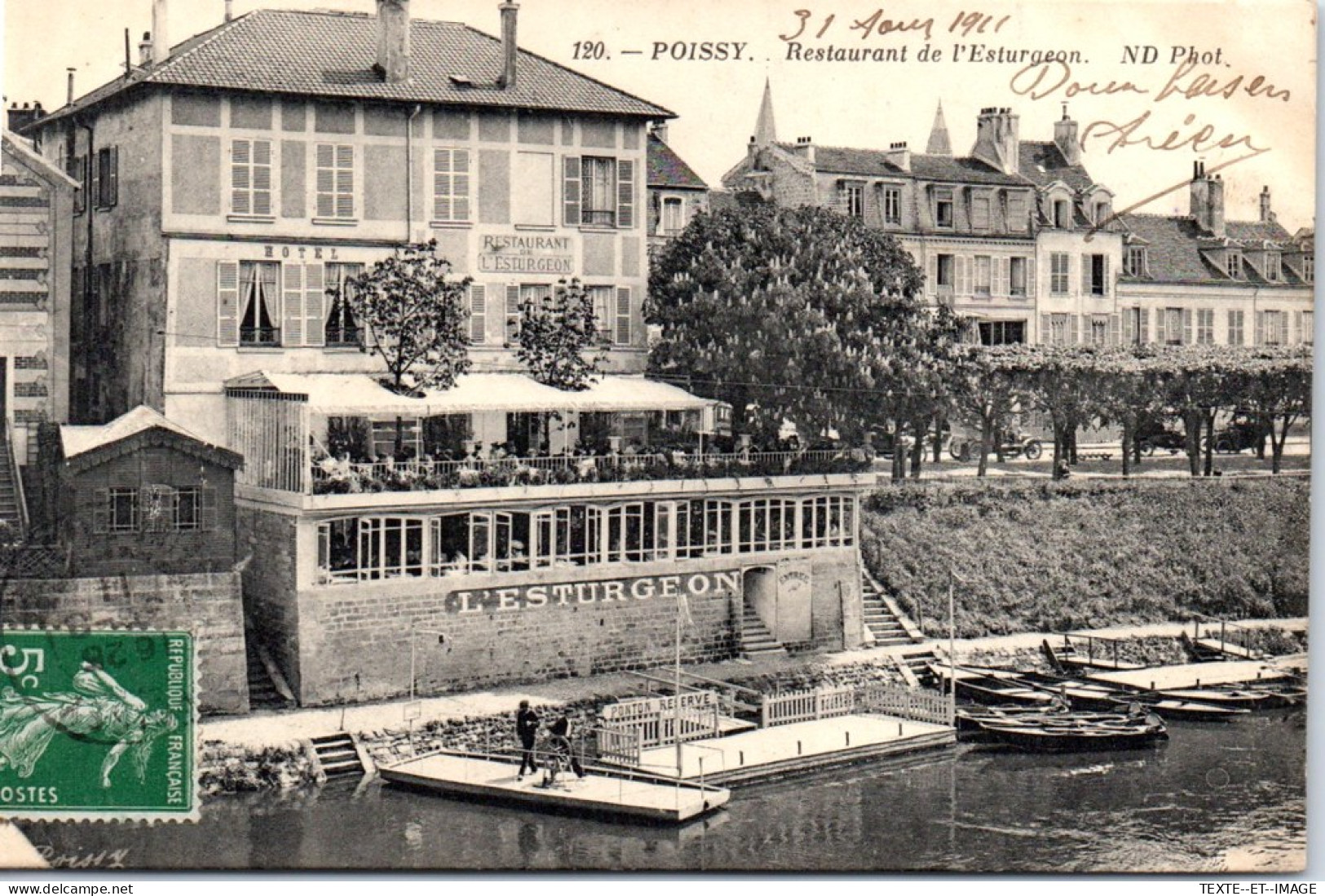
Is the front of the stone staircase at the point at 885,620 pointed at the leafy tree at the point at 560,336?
no

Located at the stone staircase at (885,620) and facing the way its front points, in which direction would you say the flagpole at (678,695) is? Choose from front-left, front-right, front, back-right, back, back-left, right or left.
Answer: front-right

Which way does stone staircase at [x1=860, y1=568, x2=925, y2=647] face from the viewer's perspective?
toward the camera

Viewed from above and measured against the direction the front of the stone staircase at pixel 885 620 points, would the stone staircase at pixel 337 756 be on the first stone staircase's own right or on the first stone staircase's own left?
on the first stone staircase's own right

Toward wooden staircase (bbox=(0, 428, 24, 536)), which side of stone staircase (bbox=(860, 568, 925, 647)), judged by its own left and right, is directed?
right

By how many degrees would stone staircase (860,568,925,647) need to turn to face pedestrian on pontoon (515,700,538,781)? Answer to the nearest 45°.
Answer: approximately 45° to its right

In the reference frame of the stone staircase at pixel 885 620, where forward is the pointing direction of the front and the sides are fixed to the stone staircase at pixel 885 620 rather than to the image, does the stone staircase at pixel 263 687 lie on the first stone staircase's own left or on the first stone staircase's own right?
on the first stone staircase's own right

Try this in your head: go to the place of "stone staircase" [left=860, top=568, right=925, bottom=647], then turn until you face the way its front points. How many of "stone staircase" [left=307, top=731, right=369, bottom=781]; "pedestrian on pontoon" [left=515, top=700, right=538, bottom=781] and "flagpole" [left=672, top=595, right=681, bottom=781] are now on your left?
0
